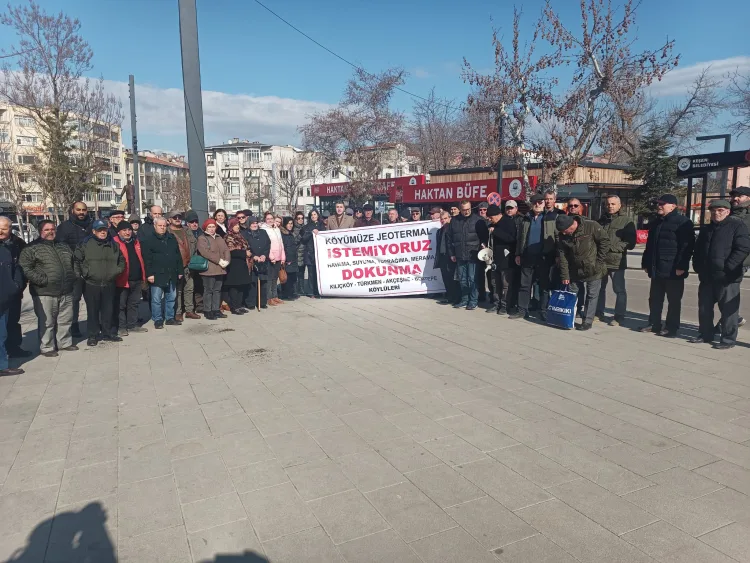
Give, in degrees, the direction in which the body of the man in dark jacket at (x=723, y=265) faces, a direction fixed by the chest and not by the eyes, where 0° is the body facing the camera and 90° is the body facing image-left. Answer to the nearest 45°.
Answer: approximately 45°

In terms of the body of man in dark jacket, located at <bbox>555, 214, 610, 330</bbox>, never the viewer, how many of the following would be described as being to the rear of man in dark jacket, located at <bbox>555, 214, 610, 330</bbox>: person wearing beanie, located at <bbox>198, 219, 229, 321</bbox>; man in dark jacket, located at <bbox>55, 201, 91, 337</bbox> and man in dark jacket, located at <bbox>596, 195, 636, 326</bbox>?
1

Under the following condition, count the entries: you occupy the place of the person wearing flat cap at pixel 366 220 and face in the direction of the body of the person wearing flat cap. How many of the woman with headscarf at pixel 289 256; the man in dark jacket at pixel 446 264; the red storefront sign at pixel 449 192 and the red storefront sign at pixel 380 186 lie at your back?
2

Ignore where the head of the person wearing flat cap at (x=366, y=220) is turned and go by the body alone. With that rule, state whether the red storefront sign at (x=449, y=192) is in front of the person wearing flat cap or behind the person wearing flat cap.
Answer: behind

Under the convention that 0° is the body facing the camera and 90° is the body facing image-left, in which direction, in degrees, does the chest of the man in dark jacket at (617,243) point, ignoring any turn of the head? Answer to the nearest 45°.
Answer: approximately 45°

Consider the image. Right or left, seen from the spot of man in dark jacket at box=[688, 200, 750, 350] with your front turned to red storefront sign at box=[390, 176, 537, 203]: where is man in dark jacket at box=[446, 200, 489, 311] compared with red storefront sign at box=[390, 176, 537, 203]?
left

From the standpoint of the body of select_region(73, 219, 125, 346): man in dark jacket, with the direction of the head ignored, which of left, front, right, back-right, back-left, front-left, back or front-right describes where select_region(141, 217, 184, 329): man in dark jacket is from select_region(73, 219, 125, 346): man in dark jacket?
left

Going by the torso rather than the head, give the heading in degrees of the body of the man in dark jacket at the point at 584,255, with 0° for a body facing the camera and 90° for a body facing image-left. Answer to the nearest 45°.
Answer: approximately 45°

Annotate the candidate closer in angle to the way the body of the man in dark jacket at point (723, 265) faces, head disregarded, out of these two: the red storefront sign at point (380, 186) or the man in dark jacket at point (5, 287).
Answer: the man in dark jacket

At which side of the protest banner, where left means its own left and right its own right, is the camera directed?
front

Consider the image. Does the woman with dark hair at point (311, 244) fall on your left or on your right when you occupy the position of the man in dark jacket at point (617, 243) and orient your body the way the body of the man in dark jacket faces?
on your right

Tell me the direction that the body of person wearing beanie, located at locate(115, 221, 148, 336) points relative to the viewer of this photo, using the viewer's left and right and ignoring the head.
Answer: facing the viewer and to the right of the viewer
